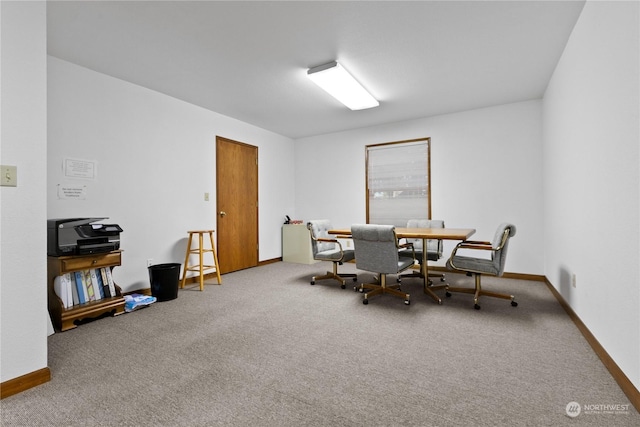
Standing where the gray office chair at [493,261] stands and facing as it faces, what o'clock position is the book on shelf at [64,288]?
The book on shelf is roughly at 11 o'clock from the gray office chair.

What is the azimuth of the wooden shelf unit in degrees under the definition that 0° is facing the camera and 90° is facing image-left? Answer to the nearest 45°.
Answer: approximately 315°

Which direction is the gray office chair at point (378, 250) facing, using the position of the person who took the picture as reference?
facing away from the viewer and to the right of the viewer

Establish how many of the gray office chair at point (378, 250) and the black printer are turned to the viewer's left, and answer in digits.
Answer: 0

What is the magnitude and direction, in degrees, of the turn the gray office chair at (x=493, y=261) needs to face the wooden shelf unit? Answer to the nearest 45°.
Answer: approximately 45° to its left

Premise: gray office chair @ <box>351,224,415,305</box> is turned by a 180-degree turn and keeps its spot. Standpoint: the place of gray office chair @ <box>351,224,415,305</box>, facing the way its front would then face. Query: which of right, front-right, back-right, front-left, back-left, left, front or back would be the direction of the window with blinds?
back-right

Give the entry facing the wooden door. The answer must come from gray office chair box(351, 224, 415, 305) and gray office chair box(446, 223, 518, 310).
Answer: gray office chair box(446, 223, 518, 310)

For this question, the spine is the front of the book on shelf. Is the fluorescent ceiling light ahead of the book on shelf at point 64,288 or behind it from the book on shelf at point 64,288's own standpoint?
ahead

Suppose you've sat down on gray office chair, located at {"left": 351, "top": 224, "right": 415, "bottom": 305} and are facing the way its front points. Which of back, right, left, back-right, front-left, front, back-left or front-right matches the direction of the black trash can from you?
back-left

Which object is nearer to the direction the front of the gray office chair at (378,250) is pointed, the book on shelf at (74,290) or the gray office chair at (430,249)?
the gray office chair
